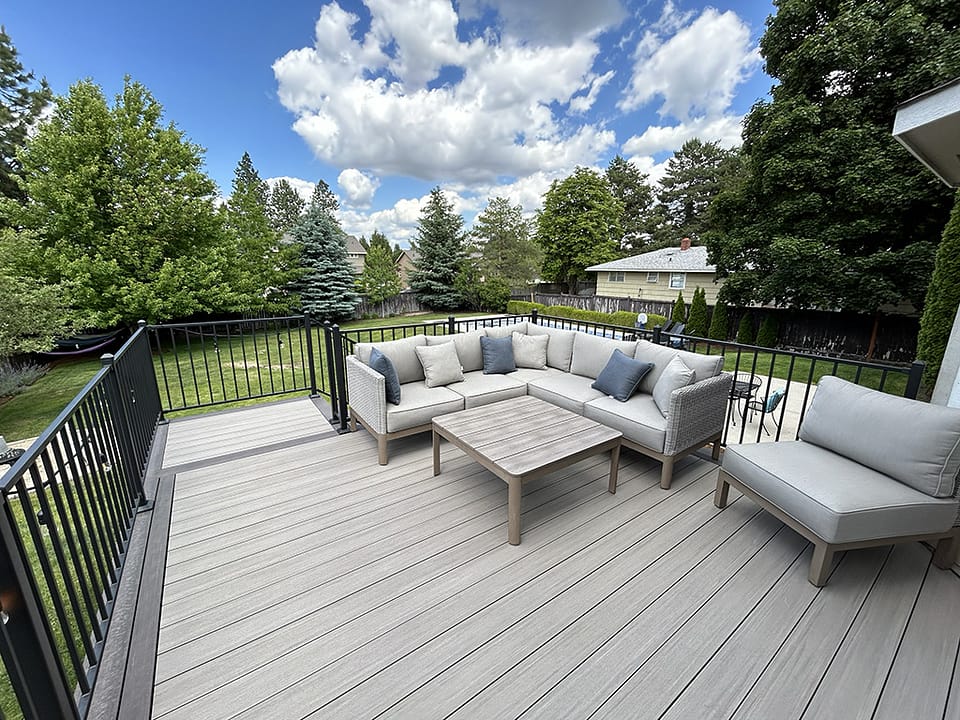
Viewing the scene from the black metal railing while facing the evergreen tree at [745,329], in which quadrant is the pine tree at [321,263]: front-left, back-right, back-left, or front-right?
front-left

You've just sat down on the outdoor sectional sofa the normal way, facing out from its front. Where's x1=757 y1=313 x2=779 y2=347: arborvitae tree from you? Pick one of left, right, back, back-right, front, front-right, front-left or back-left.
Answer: back-left

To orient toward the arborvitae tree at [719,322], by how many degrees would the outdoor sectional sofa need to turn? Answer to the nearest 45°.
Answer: approximately 135° to its left

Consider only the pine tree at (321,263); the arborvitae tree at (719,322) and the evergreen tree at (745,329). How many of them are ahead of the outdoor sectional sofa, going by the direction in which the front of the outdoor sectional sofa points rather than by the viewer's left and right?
0

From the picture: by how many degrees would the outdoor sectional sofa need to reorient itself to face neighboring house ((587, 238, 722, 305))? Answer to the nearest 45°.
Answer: approximately 180°

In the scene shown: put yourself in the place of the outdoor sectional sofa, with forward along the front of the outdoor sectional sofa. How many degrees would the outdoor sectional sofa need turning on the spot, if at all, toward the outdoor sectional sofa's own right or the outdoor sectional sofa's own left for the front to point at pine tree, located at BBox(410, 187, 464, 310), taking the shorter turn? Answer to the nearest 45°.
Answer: approximately 180°

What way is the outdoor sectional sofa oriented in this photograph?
toward the camera

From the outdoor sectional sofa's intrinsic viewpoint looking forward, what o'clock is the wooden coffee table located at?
The wooden coffee table is roughly at 1 o'clock from the outdoor sectional sofa.

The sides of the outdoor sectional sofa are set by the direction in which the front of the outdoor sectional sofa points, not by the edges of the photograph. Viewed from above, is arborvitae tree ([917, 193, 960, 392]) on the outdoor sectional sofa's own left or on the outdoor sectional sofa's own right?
on the outdoor sectional sofa's own left

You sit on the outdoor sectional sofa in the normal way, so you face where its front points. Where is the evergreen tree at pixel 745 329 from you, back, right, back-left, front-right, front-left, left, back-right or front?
back-left

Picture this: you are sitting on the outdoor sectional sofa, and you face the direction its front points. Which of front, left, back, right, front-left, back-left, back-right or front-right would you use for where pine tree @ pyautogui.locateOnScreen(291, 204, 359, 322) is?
back-right

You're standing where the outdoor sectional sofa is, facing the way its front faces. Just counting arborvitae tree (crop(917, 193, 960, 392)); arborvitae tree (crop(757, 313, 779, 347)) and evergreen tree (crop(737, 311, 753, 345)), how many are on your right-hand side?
0

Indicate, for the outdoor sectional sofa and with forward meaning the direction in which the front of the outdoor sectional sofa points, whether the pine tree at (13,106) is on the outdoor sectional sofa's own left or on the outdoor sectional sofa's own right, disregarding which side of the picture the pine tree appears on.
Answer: on the outdoor sectional sofa's own right
